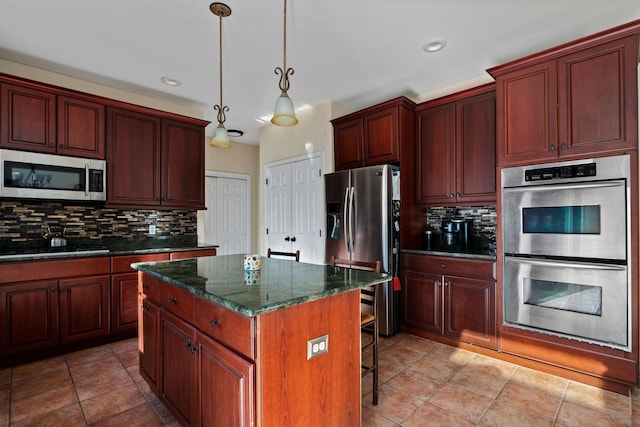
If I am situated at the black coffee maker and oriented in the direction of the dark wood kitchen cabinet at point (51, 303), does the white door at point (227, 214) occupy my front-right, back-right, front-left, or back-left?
front-right

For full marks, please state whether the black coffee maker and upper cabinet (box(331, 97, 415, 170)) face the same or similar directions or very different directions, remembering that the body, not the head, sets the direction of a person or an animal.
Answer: same or similar directions

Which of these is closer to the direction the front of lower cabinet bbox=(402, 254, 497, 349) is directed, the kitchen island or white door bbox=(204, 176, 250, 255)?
the kitchen island

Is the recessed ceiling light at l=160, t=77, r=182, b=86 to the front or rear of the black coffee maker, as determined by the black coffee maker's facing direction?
to the front

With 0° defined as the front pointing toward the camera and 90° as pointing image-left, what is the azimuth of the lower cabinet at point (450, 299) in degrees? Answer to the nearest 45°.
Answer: approximately 45°

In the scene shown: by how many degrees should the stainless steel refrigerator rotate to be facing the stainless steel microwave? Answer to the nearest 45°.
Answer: approximately 45° to its right

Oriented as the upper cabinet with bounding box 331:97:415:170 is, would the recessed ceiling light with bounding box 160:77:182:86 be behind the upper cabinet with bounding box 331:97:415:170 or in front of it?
in front

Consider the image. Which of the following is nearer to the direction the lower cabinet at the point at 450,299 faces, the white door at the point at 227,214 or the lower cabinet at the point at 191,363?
the lower cabinet

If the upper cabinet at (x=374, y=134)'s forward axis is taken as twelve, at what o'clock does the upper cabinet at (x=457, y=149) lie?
the upper cabinet at (x=457, y=149) is roughly at 8 o'clock from the upper cabinet at (x=374, y=134).

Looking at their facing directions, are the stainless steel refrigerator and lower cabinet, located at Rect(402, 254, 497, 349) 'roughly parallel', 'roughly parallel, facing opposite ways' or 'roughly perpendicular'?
roughly parallel

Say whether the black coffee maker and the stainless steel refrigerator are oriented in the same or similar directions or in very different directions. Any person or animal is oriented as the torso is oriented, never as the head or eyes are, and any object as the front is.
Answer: same or similar directions

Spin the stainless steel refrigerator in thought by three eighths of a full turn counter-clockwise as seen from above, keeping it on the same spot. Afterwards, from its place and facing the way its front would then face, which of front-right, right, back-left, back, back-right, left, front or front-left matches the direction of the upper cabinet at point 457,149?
front

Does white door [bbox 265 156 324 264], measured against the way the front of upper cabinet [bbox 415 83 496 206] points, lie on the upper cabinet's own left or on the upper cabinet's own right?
on the upper cabinet's own right

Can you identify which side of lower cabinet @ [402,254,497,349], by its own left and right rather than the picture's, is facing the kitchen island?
front

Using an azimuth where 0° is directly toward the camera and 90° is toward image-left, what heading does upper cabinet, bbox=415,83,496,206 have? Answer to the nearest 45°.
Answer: approximately 45°

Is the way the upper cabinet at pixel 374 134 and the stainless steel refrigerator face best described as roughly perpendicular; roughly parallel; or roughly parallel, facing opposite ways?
roughly parallel
